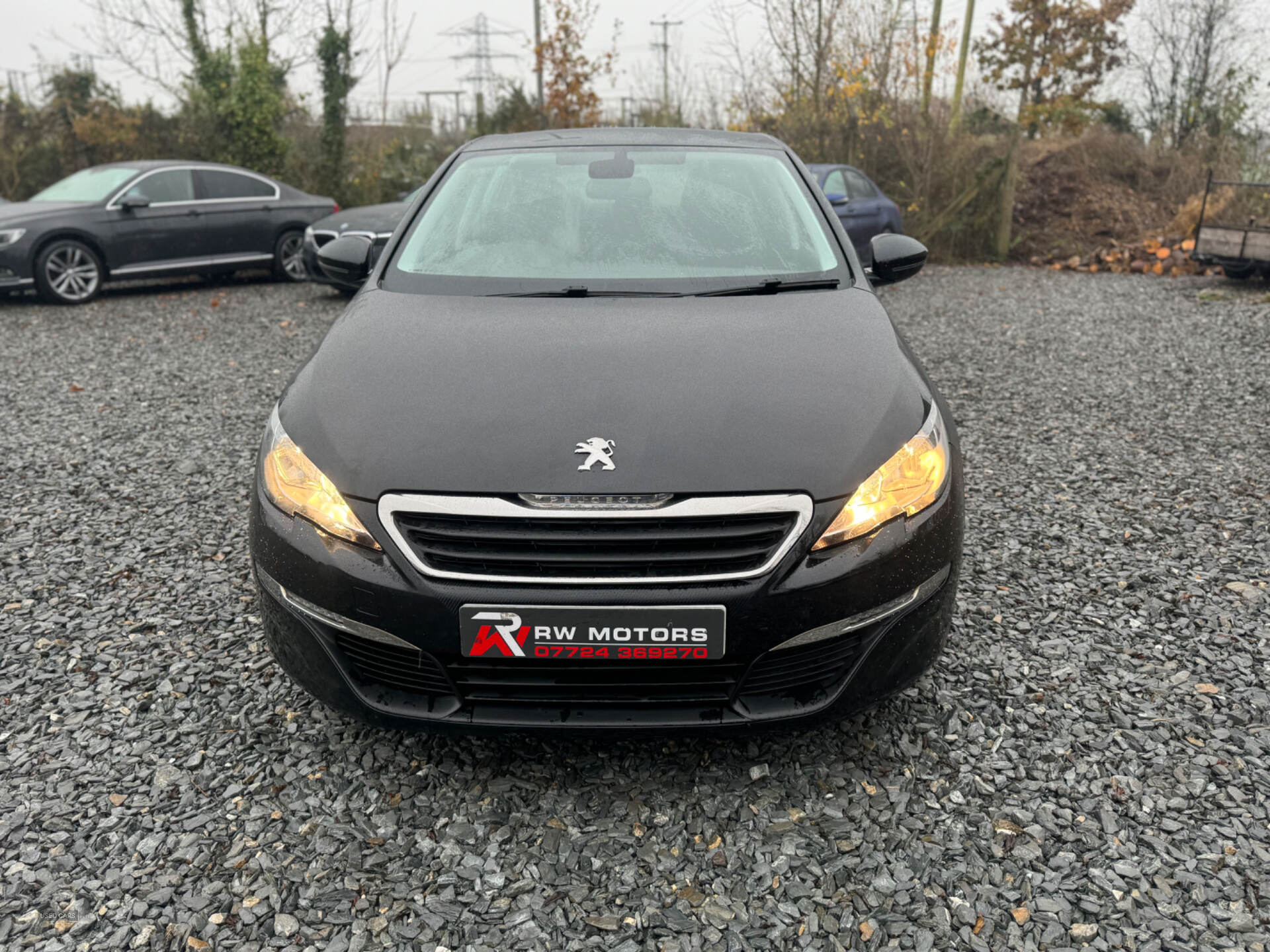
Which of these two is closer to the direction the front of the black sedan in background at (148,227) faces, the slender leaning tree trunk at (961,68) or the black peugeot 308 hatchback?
the black peugeot 308 hatchback

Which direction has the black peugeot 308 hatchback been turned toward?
toward the camera

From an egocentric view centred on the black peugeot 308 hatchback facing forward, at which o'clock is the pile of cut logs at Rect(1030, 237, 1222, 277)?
The pile of cut logs is roughly at 7 o'clock from the black peugeot 308 hatchback.

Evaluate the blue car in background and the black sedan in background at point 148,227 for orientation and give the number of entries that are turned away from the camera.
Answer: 0

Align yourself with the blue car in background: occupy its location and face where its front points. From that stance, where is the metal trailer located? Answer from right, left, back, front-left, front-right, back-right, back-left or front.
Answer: back-left

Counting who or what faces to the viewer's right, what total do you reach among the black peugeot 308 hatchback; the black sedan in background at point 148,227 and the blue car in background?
0

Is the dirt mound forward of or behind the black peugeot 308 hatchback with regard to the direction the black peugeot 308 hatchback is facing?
behind

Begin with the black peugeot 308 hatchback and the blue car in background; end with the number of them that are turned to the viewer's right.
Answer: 0

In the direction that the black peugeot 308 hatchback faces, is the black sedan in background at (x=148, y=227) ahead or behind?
behind

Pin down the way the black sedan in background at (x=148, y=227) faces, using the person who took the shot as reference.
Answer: facing the viewer and to the left of the viewer

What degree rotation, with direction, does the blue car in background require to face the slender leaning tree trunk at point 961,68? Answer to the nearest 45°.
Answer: approximately 135° to its right

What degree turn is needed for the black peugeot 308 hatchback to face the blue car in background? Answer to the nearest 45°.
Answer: approximately 180°

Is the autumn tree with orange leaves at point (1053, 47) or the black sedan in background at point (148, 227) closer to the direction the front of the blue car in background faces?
the black sedan in background

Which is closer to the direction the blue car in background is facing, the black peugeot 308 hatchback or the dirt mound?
the black peugeot 308 hatchback

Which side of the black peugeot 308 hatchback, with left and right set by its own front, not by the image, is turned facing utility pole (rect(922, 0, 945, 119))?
back
